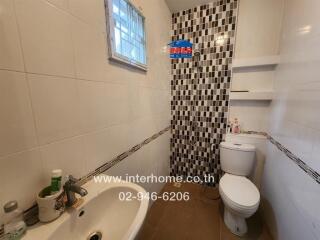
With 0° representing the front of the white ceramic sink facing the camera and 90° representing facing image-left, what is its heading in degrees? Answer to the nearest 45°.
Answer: approximately 315°

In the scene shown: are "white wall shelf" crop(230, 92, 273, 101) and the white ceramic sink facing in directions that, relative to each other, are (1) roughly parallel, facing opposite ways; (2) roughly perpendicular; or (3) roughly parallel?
roughly perpendicular

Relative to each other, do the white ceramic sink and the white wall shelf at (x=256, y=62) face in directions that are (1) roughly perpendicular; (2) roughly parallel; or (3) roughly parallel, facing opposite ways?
roughly perpendicular

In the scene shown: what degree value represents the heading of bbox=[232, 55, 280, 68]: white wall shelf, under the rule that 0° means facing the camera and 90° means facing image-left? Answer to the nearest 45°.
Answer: approximately 0°

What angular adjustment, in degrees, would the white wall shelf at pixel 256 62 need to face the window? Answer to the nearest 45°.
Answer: approximately 45° to its right

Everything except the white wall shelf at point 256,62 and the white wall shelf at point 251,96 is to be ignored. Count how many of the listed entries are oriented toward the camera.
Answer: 2
